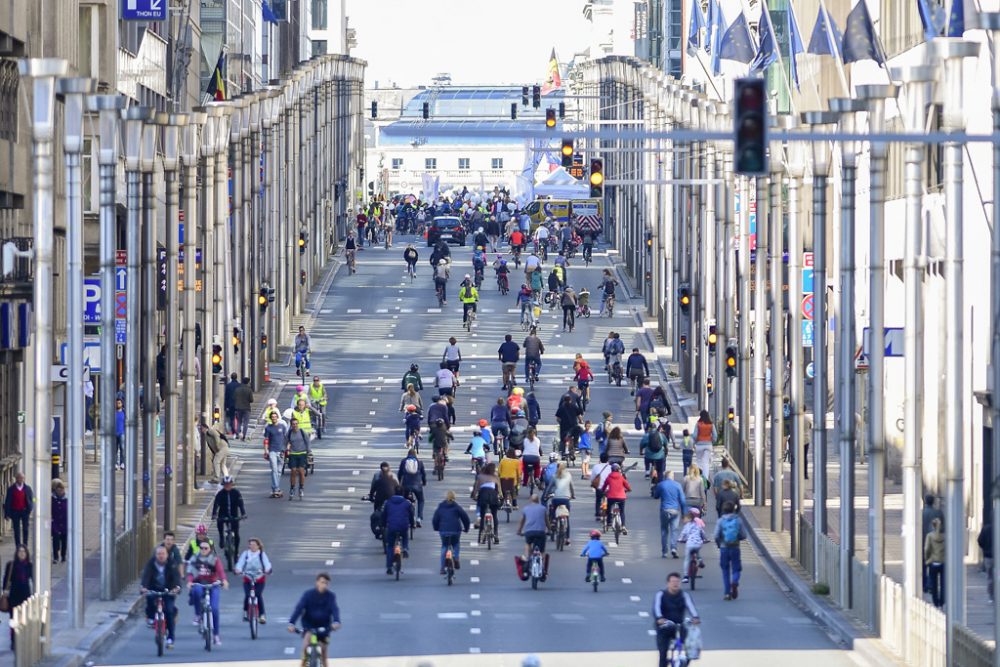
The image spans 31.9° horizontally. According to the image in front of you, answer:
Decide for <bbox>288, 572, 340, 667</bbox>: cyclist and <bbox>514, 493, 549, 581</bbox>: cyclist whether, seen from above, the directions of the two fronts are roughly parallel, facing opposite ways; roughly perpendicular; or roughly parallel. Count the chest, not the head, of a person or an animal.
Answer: roughly parallel, facing opposite ways

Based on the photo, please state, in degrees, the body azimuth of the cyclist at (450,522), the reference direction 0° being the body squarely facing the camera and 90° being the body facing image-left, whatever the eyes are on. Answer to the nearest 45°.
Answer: approximately 180°

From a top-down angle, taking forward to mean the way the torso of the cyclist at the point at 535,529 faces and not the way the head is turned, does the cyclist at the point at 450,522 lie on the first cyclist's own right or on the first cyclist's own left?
on the first cyclist's own left

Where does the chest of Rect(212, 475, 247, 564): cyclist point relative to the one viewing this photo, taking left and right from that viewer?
facing the viewer

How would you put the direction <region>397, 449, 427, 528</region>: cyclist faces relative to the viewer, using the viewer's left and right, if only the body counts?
facing away from the viewer

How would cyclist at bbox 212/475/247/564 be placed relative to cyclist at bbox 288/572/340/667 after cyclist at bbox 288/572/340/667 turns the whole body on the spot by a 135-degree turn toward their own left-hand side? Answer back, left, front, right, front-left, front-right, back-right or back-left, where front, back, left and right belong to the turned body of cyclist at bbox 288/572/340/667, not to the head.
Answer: front-left

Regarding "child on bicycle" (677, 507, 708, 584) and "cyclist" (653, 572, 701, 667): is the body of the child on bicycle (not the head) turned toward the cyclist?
no

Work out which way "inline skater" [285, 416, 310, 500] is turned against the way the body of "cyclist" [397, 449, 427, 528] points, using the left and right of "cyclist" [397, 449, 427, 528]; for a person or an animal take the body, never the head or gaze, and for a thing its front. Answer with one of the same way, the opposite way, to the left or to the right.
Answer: the opposite way

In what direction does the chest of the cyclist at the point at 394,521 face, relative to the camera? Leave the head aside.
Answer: away from the camera

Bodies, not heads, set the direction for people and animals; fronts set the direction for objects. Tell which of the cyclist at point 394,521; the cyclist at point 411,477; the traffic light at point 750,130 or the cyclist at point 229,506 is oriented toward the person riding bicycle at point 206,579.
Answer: the cyclist at point 229,506

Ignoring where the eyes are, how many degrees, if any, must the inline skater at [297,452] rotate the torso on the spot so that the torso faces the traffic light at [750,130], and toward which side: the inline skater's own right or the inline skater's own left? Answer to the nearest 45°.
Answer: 0° — they already face it

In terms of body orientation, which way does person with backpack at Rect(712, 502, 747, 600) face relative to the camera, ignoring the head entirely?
away from the camera

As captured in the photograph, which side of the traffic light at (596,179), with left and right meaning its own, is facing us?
front

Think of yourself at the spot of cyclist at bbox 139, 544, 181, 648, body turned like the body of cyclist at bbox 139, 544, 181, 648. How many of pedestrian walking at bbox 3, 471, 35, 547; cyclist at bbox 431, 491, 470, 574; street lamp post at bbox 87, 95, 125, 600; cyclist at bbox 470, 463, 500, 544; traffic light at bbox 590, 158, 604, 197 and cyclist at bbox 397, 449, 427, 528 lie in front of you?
0

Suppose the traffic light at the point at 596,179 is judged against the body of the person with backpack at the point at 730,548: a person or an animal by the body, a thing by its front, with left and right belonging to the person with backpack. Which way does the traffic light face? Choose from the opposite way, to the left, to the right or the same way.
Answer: the opposite way

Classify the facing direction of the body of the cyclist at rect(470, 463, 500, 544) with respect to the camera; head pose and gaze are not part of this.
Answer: away from the camera

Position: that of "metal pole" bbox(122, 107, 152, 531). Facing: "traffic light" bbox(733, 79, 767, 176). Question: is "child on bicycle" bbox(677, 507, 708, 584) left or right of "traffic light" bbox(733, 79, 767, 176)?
left

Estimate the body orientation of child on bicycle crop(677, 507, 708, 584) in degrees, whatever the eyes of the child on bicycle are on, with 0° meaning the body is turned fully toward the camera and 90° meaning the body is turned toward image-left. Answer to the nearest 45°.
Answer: approximately 180°

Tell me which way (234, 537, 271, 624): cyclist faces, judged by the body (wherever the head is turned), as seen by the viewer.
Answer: toward the camera
